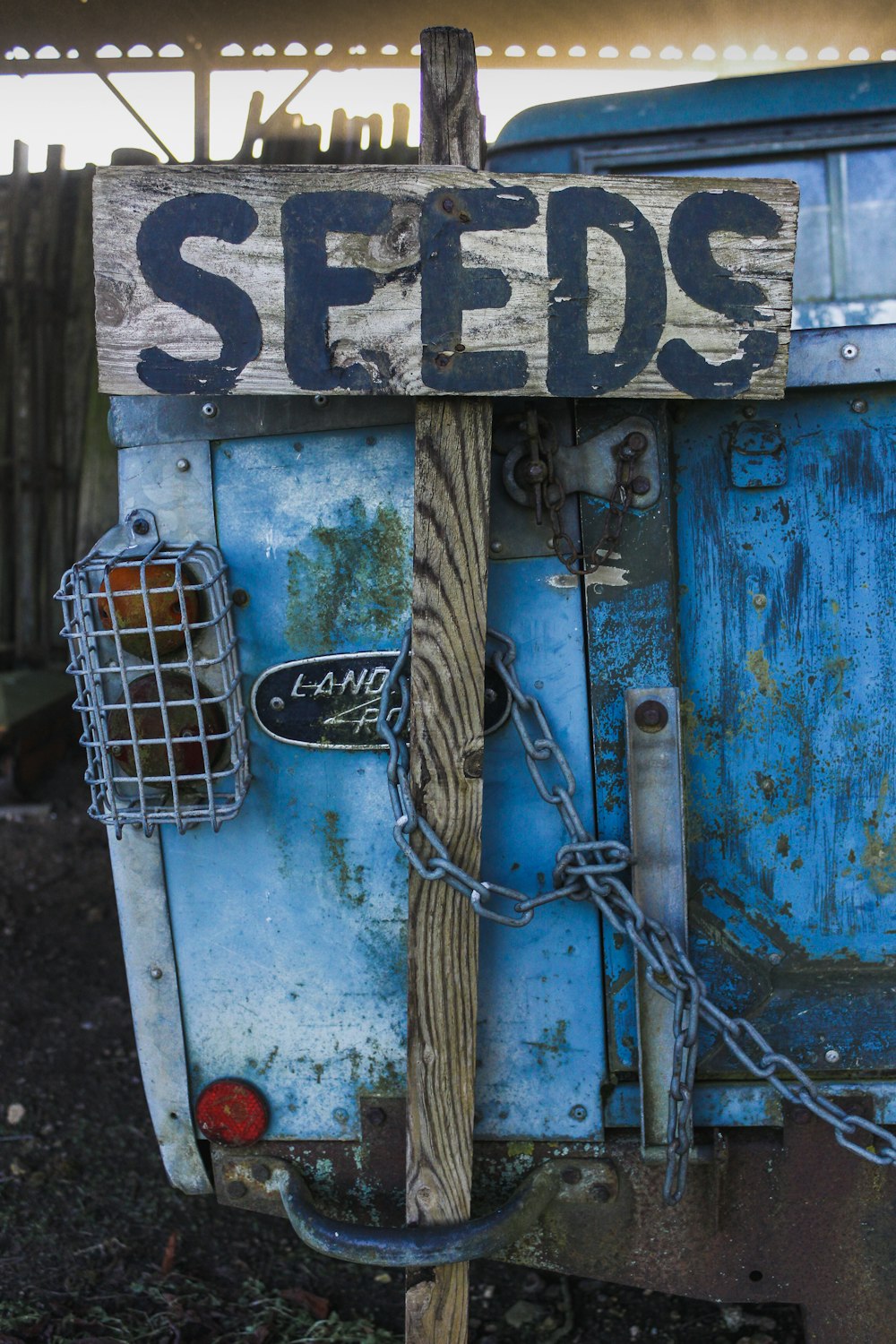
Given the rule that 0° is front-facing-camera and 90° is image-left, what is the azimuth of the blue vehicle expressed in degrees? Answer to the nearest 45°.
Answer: approximately 180°

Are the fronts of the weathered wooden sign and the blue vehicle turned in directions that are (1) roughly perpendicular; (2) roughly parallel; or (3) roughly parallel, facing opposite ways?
roughly parallel, facing opposite ways

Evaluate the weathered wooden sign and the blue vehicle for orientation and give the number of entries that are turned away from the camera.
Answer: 1

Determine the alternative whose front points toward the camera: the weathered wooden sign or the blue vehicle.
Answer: the weathered wooden sign

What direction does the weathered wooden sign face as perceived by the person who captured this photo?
facing the viewer
